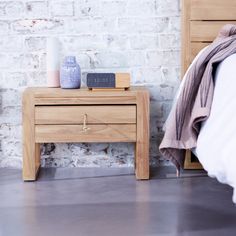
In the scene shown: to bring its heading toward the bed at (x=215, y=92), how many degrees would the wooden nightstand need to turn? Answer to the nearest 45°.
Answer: approximately 45° to its left

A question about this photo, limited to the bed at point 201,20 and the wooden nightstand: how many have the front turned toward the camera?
2

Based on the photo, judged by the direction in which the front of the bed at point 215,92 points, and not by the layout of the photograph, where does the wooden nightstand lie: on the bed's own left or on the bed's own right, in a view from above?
on the bed's own right

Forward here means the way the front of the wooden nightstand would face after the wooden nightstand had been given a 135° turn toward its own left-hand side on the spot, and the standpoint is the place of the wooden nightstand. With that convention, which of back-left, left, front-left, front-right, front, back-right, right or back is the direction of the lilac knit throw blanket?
right

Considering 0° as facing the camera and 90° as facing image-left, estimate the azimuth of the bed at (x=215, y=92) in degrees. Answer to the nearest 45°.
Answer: approximately 0°

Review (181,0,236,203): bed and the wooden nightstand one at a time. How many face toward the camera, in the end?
2

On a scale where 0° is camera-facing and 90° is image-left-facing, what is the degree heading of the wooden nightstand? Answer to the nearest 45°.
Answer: approximately 0°
